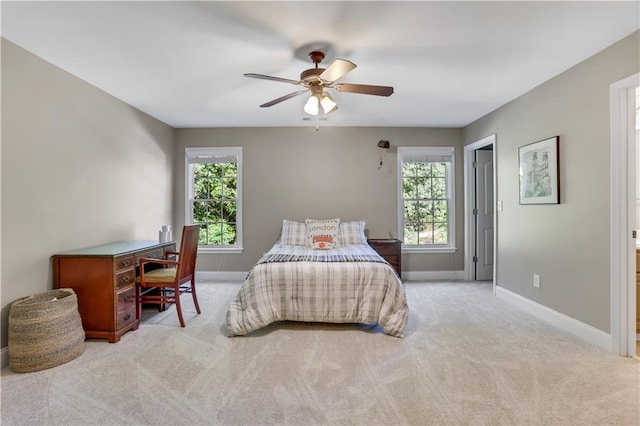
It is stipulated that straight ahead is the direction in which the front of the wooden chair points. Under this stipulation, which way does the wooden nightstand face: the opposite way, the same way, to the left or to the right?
to the left

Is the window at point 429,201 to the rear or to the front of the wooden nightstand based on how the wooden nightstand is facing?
to the rear

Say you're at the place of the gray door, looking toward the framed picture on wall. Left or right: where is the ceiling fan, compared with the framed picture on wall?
right

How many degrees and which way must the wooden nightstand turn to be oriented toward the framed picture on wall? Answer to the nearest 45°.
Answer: approximately 45° to its left

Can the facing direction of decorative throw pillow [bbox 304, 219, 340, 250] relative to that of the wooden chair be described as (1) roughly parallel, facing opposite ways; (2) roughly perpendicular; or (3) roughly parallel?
roughly perpendicular

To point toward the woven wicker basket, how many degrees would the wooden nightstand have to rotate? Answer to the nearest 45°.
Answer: approximately 45° to its right

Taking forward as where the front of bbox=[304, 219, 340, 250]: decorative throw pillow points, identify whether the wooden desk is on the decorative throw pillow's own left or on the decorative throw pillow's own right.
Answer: on the decorative throw pillow's own right

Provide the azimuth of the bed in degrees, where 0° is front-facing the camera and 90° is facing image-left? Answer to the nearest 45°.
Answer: approximately 0°

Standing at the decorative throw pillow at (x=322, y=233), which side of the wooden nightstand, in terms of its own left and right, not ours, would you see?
right

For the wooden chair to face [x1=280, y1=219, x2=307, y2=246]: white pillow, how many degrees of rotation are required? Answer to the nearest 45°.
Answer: approximately 90° to its right

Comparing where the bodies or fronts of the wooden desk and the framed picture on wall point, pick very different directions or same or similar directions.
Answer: very different directions

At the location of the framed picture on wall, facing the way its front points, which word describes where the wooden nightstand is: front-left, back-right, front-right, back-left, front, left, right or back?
front-right

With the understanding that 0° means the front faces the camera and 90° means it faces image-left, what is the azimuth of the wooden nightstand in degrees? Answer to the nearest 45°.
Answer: approximately 0°

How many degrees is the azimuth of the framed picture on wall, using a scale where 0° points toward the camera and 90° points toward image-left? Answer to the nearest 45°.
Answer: approximately 45°

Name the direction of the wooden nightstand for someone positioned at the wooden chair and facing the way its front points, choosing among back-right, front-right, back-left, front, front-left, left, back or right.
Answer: back-right

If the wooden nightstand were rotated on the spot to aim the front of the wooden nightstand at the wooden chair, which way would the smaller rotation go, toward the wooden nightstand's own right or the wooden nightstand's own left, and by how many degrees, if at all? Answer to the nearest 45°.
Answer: approximately 45° to the wooden nightstand's own right

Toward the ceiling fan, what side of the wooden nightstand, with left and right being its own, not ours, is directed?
front

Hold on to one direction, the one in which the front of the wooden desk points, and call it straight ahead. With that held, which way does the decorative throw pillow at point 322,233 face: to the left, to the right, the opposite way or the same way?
to the right
